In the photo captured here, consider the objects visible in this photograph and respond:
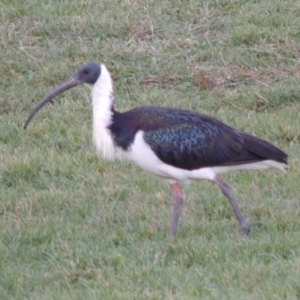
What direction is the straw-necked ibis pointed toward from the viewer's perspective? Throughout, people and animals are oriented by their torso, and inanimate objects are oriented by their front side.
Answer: to the viewer's left
